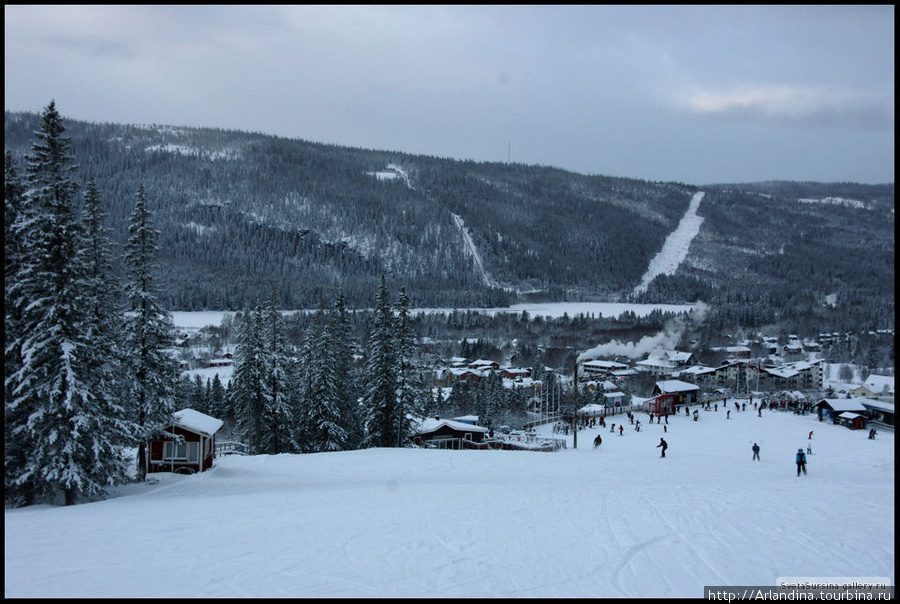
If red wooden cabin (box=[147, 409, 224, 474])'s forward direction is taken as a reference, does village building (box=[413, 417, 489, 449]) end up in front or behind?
behind

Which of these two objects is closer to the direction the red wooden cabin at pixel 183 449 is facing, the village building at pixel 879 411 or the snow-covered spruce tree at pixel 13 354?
the snow-covered spruce tree

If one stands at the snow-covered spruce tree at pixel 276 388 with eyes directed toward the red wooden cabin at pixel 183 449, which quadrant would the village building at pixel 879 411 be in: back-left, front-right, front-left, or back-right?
back-left

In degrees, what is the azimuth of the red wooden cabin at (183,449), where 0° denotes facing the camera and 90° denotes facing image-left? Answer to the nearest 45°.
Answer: approximately 45°

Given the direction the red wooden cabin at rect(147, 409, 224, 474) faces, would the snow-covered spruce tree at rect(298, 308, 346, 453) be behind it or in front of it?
behind

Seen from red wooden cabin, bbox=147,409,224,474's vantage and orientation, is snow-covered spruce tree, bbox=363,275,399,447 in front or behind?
behind

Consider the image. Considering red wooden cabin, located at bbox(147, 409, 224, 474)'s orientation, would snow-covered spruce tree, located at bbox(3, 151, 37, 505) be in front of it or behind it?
in front

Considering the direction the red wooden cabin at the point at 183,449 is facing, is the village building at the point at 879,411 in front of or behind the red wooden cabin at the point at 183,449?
behind
